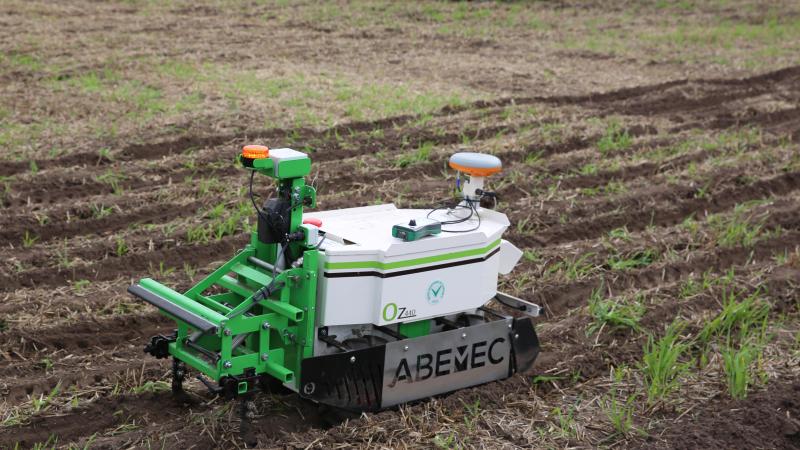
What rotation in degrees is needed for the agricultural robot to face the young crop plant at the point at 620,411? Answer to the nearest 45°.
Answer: approximately 45° to its right

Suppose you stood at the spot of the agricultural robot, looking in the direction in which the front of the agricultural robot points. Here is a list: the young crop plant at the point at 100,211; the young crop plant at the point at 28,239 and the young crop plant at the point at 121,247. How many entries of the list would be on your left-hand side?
3

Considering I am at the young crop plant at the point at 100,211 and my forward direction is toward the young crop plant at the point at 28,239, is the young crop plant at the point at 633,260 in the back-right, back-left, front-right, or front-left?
back-left

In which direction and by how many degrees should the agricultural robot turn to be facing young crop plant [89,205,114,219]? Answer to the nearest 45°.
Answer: approximately 90° to its left

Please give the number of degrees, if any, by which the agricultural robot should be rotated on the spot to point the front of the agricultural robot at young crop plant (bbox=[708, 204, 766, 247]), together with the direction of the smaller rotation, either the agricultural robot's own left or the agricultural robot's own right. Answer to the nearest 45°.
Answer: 0° — it already faces it

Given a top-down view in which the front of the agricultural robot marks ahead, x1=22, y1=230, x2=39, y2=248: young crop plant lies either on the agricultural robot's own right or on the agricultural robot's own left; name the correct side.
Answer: on the agricultural robot's own left

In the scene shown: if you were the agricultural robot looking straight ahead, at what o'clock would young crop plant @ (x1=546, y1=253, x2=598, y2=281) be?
The young crop plant is roughly at 12 o'clock from the agricultural robot.

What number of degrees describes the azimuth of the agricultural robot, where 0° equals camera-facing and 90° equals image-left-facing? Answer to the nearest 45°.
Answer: approximately 225°
